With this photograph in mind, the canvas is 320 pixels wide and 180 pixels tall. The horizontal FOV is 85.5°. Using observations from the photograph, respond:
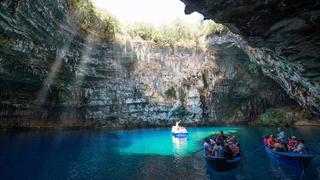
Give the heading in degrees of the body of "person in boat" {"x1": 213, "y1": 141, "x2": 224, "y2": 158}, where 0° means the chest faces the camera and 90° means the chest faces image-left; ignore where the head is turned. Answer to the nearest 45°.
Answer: approximately 180°

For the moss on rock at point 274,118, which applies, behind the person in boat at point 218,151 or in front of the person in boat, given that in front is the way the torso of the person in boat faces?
in front

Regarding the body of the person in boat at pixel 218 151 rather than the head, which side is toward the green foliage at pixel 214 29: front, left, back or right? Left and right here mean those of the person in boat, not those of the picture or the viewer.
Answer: front

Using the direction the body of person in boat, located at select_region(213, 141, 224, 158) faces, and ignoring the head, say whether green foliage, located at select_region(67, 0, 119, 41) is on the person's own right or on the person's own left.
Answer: on the person's own left

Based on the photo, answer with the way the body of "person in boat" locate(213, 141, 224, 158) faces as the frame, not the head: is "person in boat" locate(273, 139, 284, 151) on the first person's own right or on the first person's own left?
on the first person's own right

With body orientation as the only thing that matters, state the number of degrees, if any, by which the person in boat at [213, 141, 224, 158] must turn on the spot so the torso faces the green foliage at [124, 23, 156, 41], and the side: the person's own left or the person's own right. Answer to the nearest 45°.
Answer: approximately 45° to the person's own left

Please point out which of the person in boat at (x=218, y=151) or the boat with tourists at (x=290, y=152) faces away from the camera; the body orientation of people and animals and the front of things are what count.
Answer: the person in boat

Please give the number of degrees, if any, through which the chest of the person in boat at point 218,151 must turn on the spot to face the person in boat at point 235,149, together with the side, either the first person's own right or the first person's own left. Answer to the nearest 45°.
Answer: approximately 45° to the first person's own right
